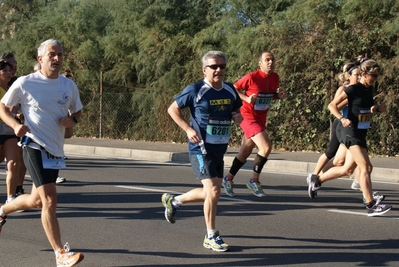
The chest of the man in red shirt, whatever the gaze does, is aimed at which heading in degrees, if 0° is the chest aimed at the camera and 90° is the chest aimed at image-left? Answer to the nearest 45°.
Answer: approximately 315°

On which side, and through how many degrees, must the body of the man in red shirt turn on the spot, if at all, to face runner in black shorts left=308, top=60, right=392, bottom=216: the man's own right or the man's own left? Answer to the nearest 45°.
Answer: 0° — they already face them
